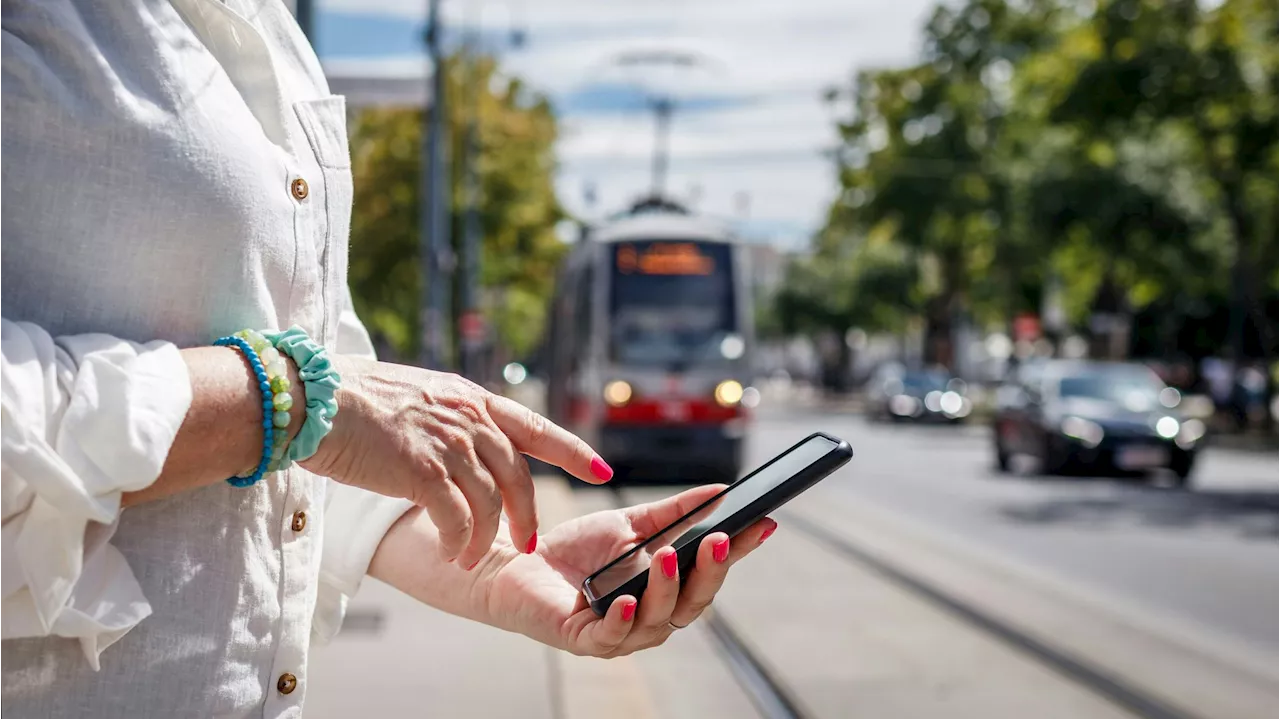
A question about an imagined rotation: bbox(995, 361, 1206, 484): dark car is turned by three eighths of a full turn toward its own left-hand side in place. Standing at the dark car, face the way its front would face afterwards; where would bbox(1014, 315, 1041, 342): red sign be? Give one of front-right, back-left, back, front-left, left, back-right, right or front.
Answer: front

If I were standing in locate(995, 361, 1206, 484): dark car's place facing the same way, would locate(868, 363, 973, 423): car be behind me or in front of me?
behind

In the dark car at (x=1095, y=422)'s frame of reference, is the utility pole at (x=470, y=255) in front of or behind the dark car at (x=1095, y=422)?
behind

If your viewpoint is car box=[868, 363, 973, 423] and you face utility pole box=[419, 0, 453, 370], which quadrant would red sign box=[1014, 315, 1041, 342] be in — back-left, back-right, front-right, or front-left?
back-left

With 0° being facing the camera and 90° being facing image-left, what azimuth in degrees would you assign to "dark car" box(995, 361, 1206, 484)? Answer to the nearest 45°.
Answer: approximately 315°

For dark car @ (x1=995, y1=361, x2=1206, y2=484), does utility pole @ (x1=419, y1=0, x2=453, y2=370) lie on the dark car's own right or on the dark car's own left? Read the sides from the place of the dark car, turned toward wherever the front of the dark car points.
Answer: on the dark car's own right
